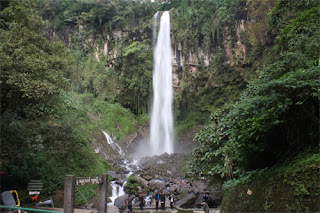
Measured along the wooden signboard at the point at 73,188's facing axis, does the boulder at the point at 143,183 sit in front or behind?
behind

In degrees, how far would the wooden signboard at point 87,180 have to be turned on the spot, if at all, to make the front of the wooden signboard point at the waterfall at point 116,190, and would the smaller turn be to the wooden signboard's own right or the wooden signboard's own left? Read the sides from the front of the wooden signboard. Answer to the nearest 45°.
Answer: approximately 180°

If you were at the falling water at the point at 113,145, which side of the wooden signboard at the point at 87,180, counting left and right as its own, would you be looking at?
back

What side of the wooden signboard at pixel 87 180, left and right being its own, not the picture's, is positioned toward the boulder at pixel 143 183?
back

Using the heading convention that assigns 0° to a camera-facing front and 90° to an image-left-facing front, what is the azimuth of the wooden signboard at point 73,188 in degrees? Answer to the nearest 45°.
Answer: approximately 0°

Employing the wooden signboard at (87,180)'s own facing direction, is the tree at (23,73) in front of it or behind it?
behind

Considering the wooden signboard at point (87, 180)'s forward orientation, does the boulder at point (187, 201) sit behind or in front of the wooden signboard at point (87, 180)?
behind
